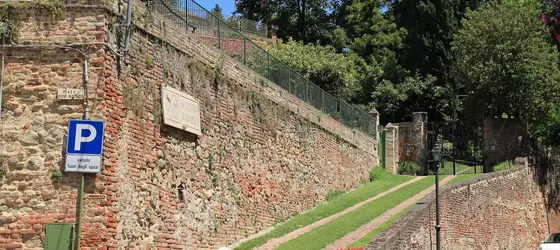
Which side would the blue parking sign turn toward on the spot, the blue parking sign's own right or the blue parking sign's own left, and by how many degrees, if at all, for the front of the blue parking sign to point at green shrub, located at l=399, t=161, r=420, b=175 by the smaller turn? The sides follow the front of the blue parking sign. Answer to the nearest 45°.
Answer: approximately 135° to the blue parking sign's own left

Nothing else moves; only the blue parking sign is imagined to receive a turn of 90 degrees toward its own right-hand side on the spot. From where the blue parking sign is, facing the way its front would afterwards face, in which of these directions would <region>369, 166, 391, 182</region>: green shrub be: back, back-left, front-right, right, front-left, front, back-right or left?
back-right

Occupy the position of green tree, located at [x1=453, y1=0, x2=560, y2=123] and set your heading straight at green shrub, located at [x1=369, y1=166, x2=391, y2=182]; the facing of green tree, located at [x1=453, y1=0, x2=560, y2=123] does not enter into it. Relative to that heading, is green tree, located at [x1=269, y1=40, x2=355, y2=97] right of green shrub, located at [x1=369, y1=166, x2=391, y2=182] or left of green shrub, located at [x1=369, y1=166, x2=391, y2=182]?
right

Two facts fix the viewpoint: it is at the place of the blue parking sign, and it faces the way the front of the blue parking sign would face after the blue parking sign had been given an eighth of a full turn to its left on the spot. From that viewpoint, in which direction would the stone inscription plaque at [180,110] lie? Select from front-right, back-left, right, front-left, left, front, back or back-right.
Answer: left

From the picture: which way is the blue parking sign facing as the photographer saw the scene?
facing the viewer

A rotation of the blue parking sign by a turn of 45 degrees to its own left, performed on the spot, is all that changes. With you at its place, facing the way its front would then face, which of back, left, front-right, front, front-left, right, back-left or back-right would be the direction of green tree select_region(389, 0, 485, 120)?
left

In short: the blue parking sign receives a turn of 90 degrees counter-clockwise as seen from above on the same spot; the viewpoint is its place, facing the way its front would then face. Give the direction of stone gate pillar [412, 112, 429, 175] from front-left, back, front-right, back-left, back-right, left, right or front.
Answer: front-left

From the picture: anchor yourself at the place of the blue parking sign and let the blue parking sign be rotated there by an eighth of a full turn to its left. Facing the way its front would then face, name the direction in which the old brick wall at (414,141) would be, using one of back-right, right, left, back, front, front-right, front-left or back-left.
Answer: left

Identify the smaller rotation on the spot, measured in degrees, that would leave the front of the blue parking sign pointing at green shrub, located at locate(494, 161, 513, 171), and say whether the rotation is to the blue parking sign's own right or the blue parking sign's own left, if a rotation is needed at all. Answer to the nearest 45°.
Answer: approximately 135° to the blue parking sign's own left

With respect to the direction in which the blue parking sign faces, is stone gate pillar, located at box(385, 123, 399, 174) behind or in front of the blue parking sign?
behind

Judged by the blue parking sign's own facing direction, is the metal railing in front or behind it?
behind

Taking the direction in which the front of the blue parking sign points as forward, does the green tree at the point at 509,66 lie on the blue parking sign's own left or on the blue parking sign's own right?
on the blue parking sign's own left
